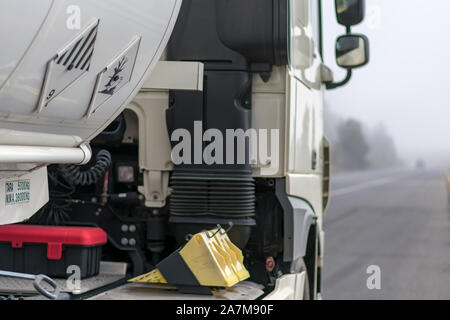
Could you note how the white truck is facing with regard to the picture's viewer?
facing away from the viewer and to the right of the viewer
